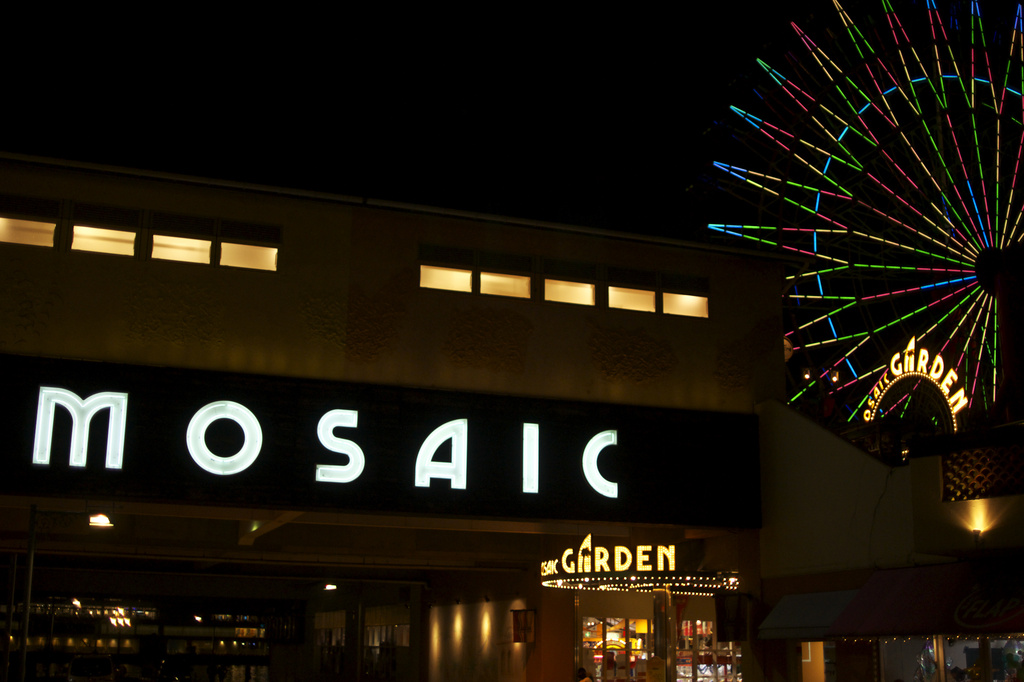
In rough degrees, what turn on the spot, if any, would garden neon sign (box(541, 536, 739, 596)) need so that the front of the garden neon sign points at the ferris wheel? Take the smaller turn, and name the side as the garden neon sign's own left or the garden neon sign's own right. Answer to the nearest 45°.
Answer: approximately 135° to the garden neon sign's own left

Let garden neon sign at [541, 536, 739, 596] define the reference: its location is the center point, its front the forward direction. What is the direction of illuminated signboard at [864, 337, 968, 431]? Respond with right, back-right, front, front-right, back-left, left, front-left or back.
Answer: back-left

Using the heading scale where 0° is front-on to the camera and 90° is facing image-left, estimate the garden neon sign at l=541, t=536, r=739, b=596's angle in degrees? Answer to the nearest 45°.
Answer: approximately 0°
